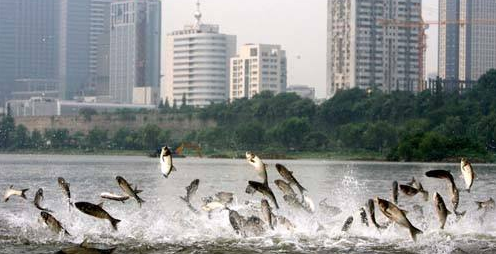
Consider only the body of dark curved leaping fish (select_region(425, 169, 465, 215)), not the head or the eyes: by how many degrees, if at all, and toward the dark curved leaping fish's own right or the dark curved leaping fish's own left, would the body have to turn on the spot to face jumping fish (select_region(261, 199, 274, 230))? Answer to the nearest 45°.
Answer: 0° — it already faces it

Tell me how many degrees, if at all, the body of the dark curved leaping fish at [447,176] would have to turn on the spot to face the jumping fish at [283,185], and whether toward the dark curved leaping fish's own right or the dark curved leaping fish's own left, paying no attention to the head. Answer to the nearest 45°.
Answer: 0° — it already faces it

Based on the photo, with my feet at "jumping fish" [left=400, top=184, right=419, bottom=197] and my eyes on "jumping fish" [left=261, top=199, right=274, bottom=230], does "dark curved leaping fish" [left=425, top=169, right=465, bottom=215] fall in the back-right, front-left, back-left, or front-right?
back-left

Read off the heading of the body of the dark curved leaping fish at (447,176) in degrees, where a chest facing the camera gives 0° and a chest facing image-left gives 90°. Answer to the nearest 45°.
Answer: approximately 90°
